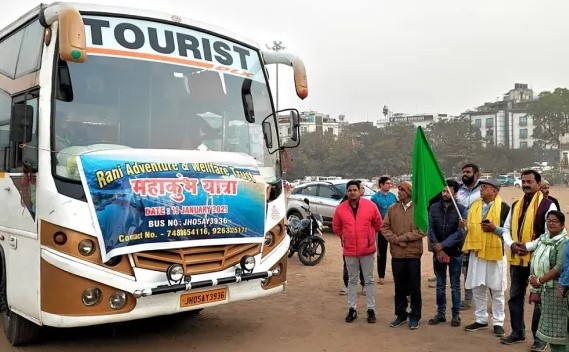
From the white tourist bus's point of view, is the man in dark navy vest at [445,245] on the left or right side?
on its left

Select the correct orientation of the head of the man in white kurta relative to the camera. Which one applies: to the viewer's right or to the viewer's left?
to the viewer's left

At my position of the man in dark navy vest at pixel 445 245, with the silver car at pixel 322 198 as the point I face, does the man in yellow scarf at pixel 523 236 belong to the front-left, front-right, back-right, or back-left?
back-right

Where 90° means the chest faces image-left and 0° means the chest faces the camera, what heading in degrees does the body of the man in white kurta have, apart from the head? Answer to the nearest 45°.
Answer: approximately 45°

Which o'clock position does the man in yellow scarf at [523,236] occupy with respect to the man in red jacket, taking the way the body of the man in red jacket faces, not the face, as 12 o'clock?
The man in yellow scarf is roughly at 10 o'clock from the man in red jacket.

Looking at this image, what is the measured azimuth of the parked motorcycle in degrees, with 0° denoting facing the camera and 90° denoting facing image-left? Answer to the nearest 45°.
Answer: approximately 315°

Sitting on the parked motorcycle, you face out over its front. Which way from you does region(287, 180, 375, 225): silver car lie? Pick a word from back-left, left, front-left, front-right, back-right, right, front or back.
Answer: back-left

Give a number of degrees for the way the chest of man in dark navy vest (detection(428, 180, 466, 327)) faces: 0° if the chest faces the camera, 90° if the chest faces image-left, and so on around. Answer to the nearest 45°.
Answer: approximately 45°

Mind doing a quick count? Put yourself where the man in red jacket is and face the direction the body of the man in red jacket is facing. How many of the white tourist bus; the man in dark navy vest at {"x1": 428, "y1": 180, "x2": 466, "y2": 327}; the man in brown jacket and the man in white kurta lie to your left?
3

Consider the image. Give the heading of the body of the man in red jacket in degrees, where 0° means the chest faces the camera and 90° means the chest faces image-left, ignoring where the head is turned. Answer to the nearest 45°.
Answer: approximately 0°

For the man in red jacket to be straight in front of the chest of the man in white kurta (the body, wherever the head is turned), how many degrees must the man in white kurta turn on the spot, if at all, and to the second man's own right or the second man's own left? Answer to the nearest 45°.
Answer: approximately 45° to the second man's own right

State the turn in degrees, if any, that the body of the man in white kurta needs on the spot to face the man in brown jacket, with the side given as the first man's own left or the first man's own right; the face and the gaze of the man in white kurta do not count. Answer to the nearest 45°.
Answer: approximately 45° to the first man's own right
